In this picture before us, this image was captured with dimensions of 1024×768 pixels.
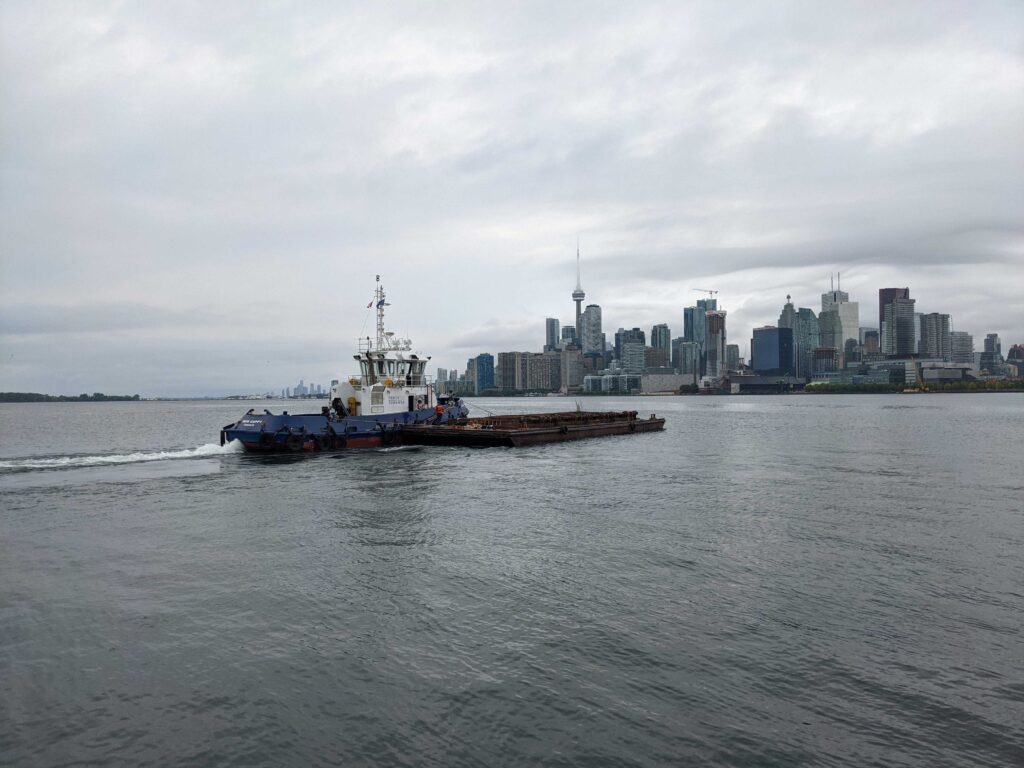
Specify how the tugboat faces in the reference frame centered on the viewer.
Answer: facing away from the viewer and to the right of the viewer
